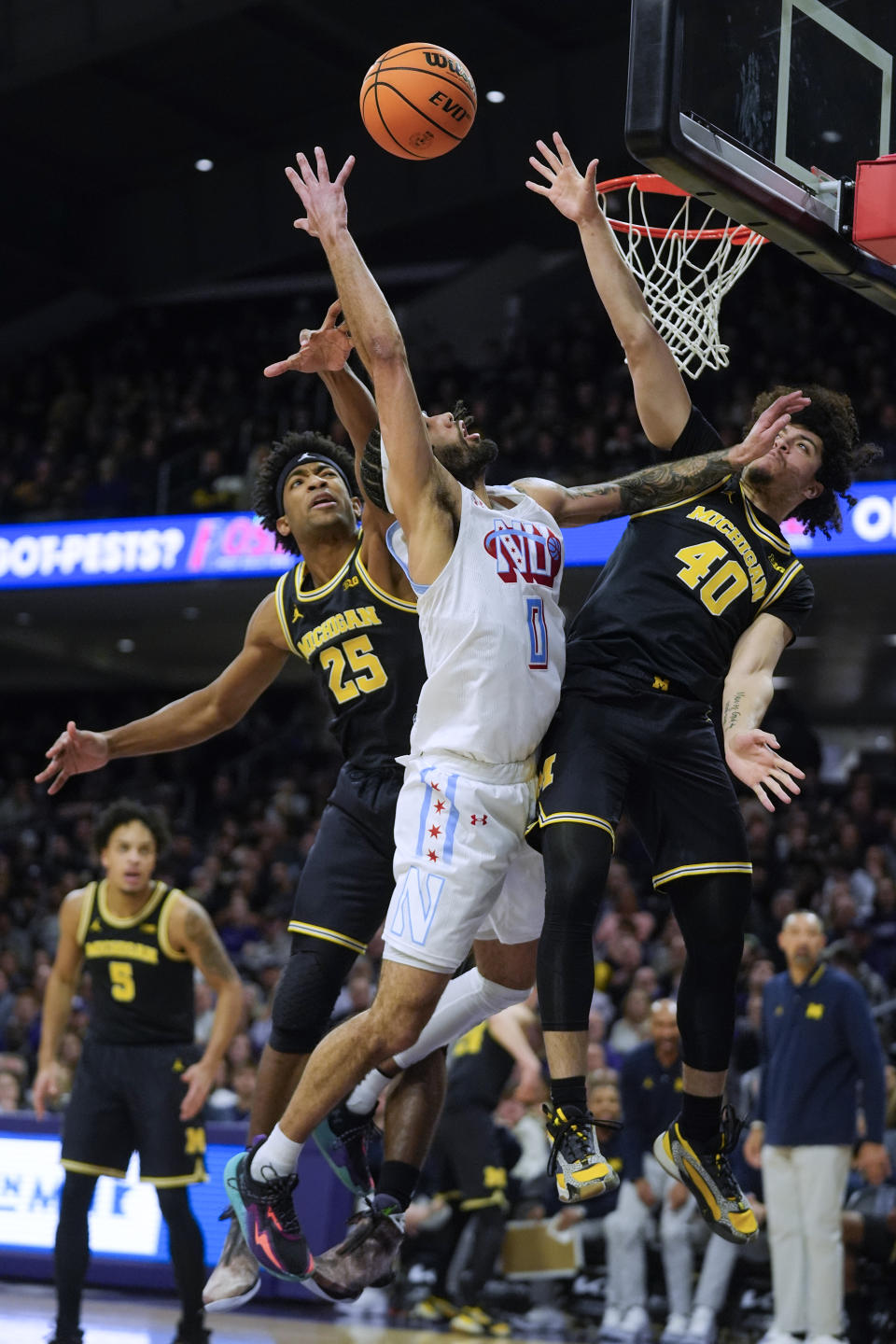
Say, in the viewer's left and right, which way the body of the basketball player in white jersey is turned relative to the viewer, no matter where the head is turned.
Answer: facing the viewer and to the right of the viewer

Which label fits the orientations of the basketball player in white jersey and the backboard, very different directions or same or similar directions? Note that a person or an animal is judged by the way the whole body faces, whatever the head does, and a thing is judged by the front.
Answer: very different directions

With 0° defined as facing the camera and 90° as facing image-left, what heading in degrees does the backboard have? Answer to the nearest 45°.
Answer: approximately 135°

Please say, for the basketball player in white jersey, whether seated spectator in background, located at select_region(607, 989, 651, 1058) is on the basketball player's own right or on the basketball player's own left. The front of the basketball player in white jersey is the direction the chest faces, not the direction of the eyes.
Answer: on the basketball player's own left

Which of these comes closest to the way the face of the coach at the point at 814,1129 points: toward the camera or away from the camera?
toward the camera

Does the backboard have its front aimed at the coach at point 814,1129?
no
